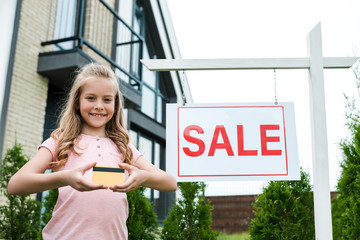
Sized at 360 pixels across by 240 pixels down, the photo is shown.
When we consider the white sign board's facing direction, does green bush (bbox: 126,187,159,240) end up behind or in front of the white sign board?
behind

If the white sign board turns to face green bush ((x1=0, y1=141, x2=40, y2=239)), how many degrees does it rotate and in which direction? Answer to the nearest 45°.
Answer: approximately 135° to its right

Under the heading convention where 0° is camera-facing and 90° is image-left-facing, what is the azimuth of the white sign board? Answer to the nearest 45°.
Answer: approximately 0°

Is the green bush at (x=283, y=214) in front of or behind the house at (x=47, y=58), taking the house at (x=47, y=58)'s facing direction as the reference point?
in front

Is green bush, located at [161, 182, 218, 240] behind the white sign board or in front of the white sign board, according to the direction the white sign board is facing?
behind

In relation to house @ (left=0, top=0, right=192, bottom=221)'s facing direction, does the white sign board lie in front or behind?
in front

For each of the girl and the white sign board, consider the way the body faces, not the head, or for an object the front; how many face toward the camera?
2
